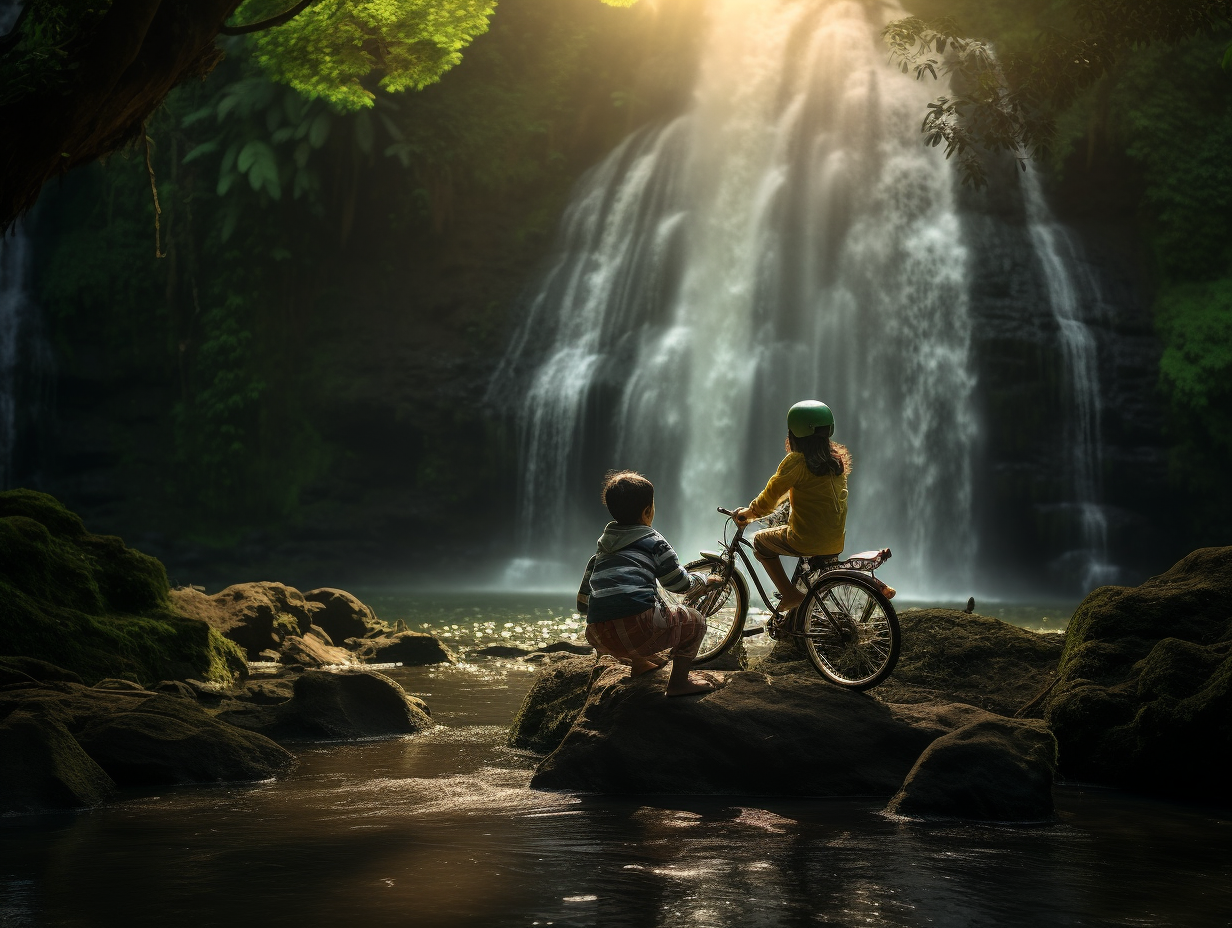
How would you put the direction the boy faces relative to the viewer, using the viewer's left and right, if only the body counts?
facing away from the viewer and to the right of the viewer

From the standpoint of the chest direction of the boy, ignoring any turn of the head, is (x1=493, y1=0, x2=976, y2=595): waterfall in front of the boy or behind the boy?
in front

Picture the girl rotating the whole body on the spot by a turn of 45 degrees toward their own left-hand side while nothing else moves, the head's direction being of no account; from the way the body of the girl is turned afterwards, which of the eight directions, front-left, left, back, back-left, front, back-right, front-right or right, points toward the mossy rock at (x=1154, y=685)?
back

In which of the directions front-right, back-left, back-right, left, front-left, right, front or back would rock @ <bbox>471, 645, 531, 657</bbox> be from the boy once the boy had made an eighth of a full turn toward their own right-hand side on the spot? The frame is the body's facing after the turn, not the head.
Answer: left

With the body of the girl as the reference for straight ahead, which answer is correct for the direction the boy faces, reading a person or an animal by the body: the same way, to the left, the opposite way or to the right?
to the right

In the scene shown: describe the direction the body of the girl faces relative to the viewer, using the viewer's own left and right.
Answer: facing away from the viewer and to the left of the viewer

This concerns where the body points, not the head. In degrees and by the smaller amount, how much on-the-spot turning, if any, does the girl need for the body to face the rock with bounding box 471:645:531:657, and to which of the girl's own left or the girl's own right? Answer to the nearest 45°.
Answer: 0° — they already face it

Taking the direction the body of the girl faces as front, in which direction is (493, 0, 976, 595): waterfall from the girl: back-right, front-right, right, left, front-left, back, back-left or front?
front-right

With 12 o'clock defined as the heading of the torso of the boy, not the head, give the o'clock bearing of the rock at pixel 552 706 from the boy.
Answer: The rock is roughly at 8 o'clock from the boy.

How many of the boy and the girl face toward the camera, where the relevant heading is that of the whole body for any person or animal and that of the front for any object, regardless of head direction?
0

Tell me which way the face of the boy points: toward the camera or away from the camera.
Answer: away from the camera

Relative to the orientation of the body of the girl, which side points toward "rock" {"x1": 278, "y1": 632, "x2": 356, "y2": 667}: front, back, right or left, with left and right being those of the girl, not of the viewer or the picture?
front

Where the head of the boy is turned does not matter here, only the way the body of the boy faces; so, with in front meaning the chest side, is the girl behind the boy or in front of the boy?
in front
